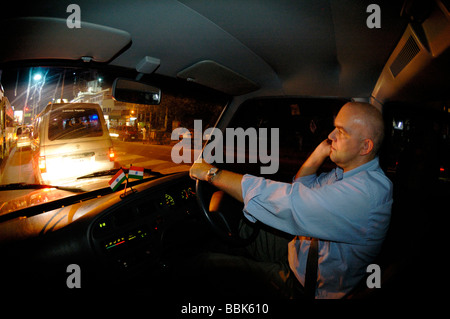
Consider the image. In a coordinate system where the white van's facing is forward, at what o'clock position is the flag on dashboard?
The flag on dashboard is roughly at 6 o'clock from the white van.

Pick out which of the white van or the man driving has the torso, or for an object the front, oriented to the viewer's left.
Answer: the man driving

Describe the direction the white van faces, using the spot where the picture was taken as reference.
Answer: facing away from the viewer

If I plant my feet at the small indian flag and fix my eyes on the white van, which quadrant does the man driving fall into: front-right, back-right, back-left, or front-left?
back-right

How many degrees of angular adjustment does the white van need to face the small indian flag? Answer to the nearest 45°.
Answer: approximately 180°

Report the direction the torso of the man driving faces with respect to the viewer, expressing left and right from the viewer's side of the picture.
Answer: facing to the left of the viewer

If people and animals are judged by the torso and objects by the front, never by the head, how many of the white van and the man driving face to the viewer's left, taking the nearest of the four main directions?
1

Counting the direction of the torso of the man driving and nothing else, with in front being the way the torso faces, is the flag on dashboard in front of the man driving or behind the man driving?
in front

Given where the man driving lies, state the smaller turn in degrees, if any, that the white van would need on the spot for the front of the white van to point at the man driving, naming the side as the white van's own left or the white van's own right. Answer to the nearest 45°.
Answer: approximately 180°
